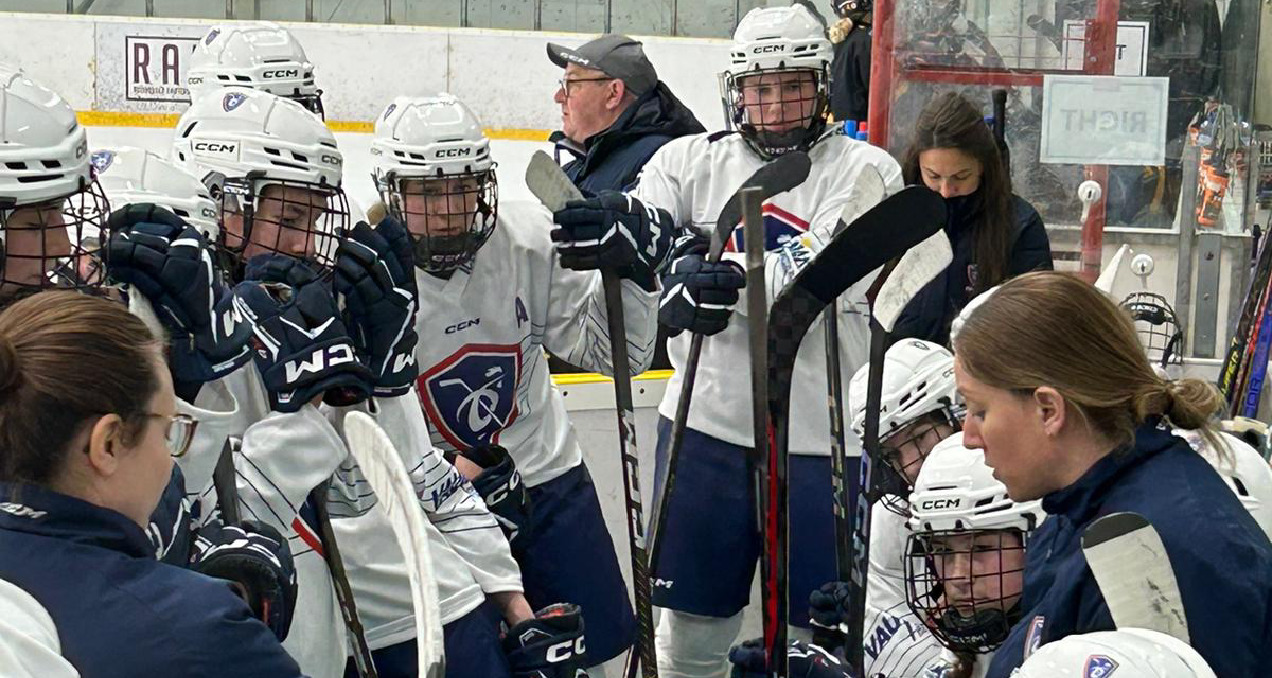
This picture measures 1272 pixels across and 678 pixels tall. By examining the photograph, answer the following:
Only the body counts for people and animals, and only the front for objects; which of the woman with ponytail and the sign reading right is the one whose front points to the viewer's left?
the woman with ponytail

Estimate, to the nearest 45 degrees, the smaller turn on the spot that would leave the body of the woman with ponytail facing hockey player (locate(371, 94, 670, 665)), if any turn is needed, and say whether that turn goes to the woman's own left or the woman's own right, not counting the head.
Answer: approximately 45° to the woman's own right

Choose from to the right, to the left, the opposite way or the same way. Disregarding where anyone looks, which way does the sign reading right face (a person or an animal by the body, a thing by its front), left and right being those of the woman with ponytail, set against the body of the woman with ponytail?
to the right

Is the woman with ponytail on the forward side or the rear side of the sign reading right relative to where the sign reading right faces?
on the rear side

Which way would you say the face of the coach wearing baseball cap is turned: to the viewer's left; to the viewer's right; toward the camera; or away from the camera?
to the viewer's left

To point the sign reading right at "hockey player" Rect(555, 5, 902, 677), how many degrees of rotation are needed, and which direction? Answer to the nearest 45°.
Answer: approximately 180°

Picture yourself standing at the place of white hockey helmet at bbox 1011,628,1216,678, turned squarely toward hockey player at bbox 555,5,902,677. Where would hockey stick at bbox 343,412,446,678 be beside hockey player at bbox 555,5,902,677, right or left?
left

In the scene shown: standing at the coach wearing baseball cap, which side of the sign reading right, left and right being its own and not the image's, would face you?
left

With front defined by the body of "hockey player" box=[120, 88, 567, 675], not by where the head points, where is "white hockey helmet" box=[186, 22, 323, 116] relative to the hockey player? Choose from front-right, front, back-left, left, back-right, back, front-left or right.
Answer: back-left

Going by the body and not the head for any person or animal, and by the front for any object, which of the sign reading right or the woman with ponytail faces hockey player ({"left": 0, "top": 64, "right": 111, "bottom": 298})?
the woman with ponytail
